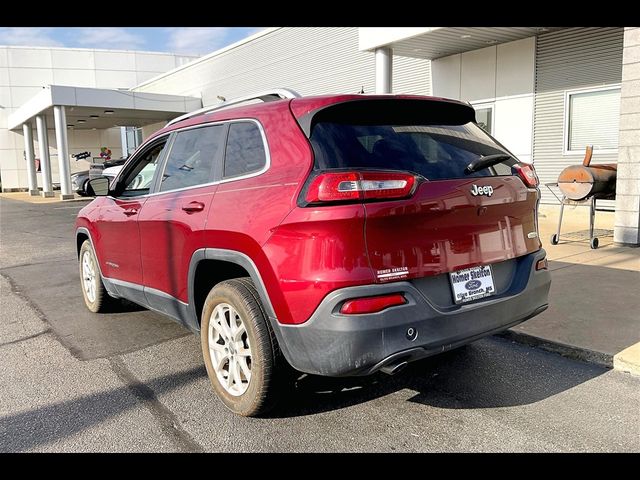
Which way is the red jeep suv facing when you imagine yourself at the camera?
facing away from the viewer and to the left of the viewer

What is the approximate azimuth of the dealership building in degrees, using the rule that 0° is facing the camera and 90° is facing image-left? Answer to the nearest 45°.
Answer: approximately 45°
